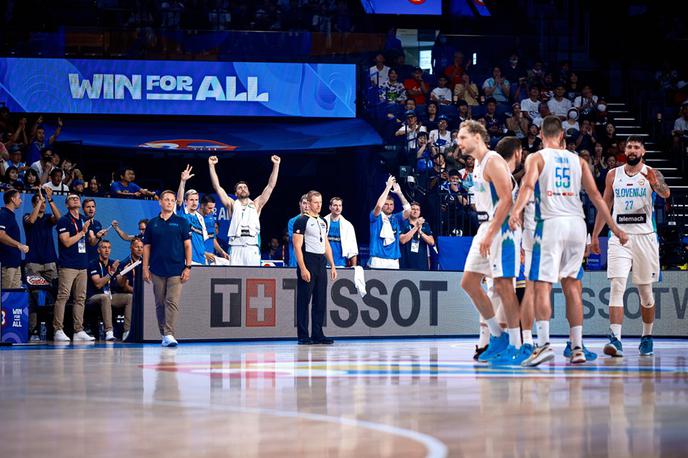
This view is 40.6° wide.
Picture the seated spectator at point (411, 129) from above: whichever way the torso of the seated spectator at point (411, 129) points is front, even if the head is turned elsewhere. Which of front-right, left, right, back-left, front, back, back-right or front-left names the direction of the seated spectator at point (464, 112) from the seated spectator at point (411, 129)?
back-left

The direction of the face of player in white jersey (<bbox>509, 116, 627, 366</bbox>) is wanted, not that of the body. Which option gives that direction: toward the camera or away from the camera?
away from the camera

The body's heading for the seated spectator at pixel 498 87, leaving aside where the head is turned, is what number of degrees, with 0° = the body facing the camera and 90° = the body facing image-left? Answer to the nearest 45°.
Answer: approximately 0°

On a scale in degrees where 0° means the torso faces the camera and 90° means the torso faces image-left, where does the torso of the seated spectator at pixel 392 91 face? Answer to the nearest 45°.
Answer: approximately 0°

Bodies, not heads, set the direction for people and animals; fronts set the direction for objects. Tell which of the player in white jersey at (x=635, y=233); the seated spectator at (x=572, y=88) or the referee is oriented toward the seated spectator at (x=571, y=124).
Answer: the seated spectator at (x=572, y=88)

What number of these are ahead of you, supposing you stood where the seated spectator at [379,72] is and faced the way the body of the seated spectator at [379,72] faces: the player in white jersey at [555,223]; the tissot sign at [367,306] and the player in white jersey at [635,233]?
3

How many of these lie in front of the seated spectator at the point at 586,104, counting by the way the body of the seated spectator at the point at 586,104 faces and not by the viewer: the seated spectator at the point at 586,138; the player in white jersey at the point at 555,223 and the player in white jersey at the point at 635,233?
3

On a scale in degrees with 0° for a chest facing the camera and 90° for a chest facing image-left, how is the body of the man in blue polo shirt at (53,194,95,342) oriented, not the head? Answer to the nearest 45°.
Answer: approximately 315°

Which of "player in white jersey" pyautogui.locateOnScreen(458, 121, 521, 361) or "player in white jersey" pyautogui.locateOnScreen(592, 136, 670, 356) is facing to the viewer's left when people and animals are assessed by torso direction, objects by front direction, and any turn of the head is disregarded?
"player in white jersey" pyautogui.locateOnScreen(458, 121, 521, 361)
